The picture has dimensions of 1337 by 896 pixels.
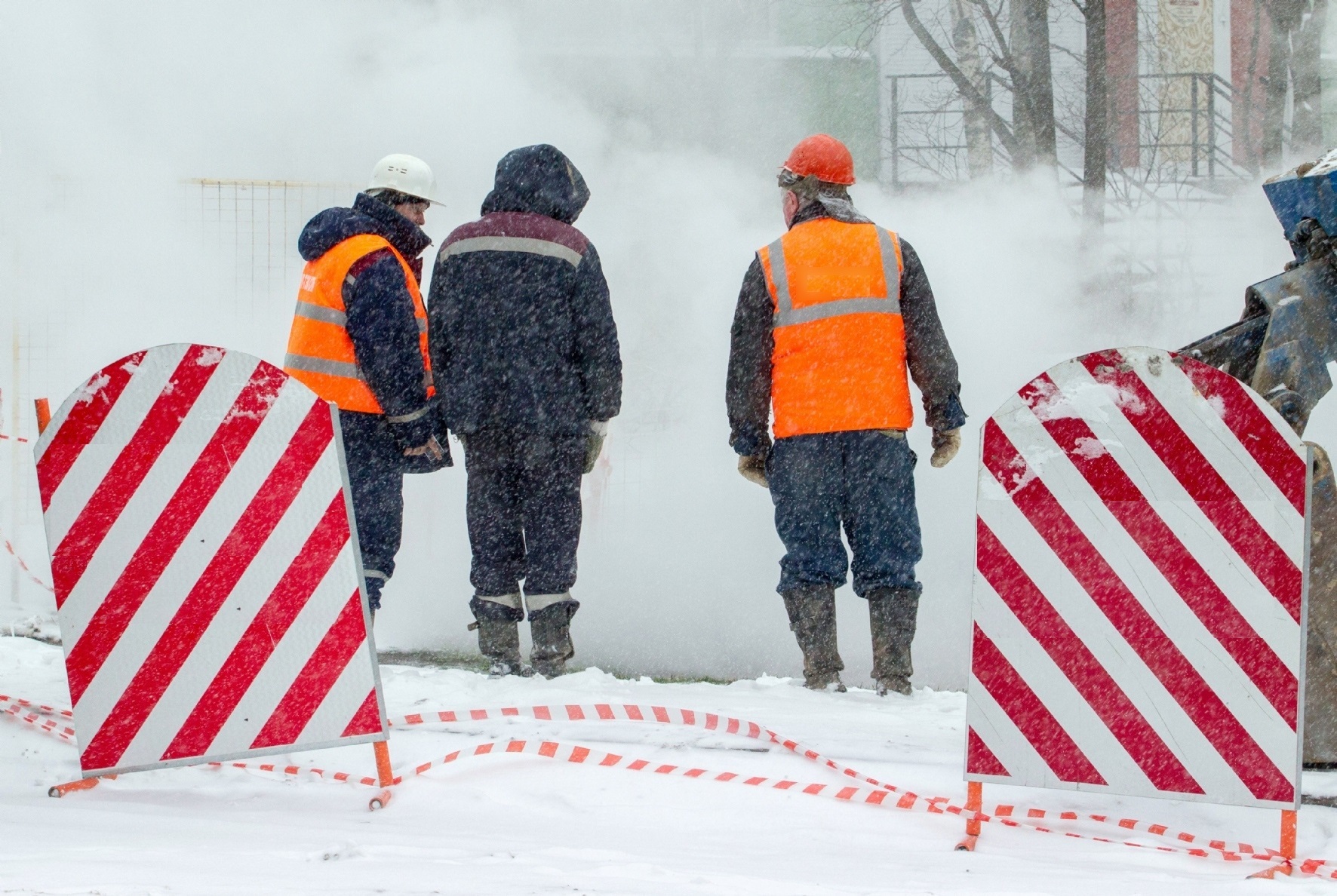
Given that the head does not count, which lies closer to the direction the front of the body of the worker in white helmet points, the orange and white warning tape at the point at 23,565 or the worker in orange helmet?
the worker in orange helmet

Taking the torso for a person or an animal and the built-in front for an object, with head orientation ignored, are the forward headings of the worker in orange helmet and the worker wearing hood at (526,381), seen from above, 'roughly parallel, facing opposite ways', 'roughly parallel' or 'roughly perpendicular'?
roughly parallel

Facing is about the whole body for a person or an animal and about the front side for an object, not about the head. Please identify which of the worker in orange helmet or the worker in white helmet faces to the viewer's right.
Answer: the worker in white helmet

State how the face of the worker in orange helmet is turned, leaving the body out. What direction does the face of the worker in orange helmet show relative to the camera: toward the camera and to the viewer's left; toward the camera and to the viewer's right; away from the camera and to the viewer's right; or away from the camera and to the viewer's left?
away from the camera and to the viewer's left

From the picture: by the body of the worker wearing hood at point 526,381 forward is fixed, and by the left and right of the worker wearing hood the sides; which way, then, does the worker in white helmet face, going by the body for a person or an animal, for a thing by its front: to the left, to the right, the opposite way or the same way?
to the right

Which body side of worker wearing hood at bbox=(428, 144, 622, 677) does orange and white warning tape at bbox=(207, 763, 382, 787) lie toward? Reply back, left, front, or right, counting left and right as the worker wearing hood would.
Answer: back

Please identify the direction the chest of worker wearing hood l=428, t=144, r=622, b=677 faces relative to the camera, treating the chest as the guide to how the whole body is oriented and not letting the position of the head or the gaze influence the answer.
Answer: away from the camera

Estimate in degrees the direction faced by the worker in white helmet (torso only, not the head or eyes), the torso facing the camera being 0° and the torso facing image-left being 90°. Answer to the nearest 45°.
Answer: approximately 270°

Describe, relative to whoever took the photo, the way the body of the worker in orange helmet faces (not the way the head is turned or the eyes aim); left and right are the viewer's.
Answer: facing away from the viewer

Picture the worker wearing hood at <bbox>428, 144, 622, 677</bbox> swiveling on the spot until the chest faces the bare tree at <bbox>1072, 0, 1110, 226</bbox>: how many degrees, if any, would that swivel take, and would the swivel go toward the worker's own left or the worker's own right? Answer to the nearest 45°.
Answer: approximately 45° to the worker's own right

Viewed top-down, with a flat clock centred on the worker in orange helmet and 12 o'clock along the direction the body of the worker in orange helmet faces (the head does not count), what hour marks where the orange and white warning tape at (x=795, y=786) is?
The orange and white warning tape is roughly at 6 o'clock from the worker in orange helmet.

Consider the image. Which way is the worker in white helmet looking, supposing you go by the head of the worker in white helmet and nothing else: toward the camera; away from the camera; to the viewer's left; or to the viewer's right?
to the viewer's right

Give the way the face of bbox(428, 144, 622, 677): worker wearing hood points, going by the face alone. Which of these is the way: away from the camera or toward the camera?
away from the camera

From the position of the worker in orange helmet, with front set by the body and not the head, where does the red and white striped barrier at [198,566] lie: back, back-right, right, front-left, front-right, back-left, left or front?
back-left

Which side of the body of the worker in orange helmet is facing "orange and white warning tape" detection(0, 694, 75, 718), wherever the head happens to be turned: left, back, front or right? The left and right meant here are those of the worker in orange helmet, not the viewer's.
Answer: left
